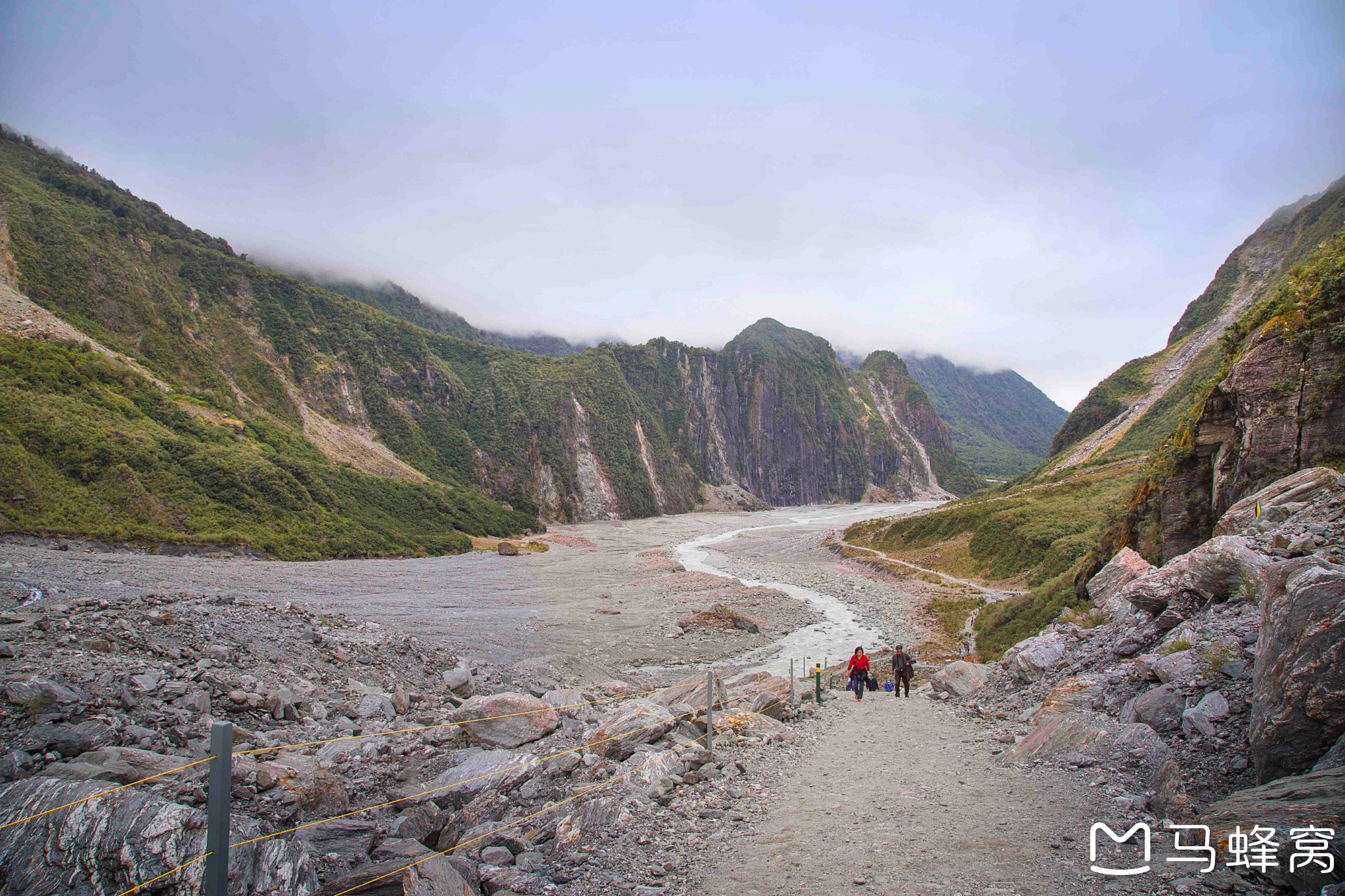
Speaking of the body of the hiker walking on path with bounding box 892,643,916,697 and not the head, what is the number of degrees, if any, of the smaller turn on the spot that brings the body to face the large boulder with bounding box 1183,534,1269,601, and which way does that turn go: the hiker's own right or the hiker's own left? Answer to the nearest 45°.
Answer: approximately 45° to the hiker's own left

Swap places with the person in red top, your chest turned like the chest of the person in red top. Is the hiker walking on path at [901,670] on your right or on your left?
on your left

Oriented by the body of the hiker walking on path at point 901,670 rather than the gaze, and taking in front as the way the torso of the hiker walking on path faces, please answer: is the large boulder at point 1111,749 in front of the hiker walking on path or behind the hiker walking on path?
in front

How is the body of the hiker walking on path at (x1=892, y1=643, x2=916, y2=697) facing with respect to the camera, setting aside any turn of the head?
toward the camera

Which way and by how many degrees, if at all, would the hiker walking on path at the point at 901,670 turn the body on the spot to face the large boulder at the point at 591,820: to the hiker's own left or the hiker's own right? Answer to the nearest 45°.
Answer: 0° — they already face it

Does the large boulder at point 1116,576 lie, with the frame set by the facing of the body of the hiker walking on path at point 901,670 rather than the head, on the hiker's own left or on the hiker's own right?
on the hiker's own left

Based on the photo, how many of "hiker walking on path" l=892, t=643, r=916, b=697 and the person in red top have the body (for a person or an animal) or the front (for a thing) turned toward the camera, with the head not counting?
2

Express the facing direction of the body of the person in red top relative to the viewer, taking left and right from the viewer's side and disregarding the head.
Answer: facing the viewer

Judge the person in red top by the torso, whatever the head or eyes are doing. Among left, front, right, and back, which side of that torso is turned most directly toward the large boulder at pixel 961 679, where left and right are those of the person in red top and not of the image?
left

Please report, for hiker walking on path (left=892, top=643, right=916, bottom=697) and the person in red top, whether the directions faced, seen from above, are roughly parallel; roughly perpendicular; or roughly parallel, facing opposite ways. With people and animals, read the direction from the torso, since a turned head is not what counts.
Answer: roughly parallel

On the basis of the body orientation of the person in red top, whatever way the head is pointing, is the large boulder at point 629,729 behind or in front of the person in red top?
in front
